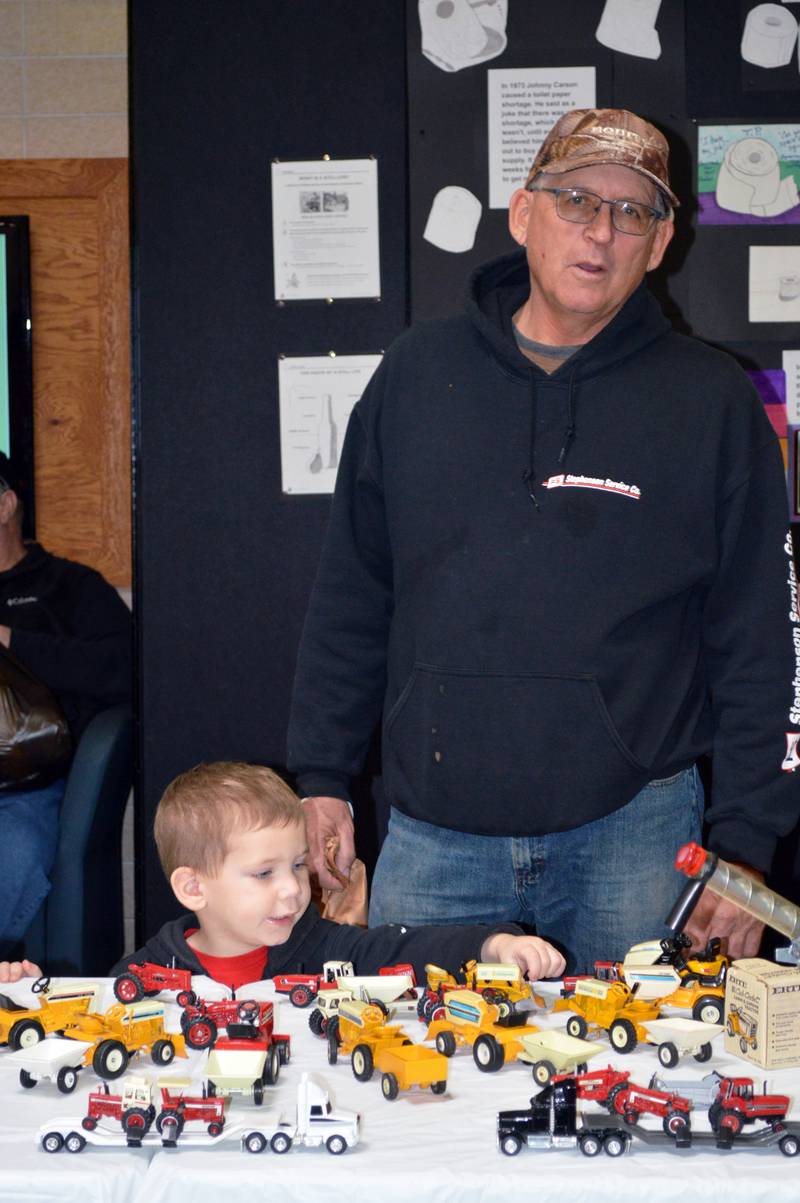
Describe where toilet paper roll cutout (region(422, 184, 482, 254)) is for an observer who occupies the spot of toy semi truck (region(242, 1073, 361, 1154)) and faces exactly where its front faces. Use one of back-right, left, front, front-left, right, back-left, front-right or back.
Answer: left

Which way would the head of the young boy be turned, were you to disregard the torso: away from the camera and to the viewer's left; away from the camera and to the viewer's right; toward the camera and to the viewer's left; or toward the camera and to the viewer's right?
toward the camera and to the viewer's right

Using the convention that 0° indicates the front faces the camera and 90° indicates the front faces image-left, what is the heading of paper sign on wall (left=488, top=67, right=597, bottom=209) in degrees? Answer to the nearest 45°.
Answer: approximately 0°

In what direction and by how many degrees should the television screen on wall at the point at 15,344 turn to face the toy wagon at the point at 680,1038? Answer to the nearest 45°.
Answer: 0° — it already faces it

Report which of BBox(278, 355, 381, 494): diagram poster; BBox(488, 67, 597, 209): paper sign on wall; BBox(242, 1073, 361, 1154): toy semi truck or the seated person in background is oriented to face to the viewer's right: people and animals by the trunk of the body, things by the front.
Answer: the toy semi truck

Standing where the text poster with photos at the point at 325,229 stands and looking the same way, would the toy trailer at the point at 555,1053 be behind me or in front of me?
in front

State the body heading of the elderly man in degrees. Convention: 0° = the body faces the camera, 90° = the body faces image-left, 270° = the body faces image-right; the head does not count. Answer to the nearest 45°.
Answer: approximately 0°

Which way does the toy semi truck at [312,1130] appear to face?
to the viewer's right

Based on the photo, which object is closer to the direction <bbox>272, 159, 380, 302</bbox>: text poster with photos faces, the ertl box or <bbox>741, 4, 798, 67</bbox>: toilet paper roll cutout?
the ertl box
